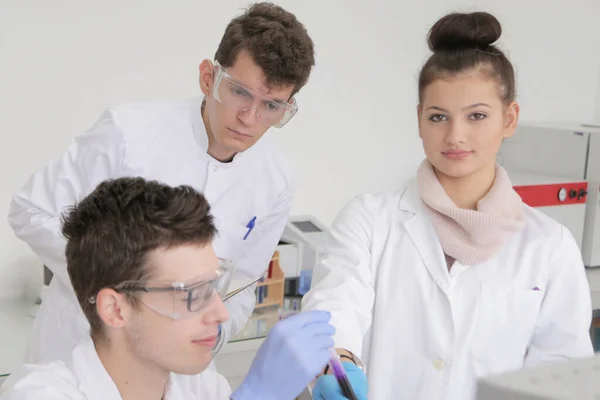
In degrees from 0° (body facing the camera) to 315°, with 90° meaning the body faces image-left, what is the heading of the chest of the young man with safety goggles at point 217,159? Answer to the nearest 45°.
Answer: approximately 315°

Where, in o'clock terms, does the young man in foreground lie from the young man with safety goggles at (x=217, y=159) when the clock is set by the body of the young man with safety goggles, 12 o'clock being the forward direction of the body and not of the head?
The young man in foreground is roughly at 2 o'clock from the young man with safety goggles.

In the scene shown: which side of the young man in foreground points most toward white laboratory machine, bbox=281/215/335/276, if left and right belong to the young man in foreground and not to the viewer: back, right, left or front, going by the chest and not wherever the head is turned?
left

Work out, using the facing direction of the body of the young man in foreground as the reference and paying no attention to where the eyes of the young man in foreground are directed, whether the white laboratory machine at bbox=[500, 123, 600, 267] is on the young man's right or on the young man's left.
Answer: on the young man's left

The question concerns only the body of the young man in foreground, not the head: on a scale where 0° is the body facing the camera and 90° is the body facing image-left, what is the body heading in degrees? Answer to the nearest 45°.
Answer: approximately 315°

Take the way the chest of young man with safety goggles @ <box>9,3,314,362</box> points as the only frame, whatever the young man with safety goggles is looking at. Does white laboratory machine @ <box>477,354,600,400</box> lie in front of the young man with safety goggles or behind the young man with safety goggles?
in front
